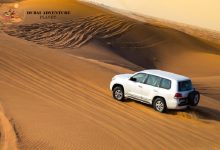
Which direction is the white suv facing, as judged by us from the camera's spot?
facing away from the viewer and to the left of the viewer
